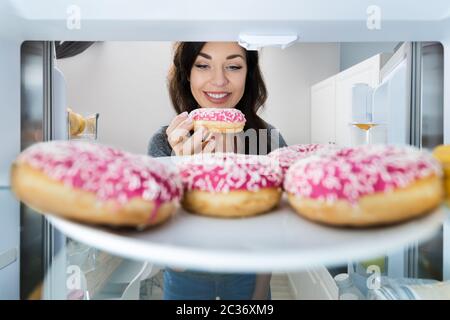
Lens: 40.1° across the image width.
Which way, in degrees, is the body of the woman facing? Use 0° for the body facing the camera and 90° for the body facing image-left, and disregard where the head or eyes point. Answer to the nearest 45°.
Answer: approximately 0°

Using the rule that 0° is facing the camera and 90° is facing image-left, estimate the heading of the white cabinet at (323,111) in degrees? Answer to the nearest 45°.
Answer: approximately 45°
